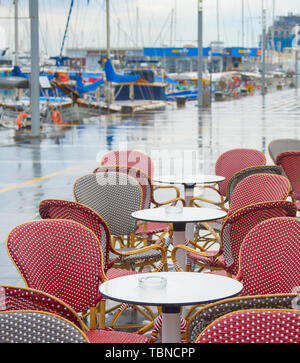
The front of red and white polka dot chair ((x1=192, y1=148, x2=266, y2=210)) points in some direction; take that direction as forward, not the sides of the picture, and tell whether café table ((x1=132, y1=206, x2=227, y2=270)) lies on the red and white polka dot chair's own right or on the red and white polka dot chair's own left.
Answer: on the red and white polka dot chair's own left

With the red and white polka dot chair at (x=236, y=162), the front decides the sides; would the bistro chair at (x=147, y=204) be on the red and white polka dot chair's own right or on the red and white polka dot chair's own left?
on the red and white polka dot chair's own left

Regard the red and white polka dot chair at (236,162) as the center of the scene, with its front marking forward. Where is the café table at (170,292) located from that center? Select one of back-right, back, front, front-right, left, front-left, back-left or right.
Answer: front-left

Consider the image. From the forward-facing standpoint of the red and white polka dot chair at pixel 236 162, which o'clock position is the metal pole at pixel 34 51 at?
The metal pole is roughly at 1 o'clock from the red and white polka dot chair.
